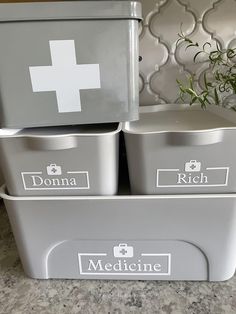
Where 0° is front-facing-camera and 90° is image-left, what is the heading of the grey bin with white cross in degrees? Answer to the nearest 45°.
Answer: approximately 0°
